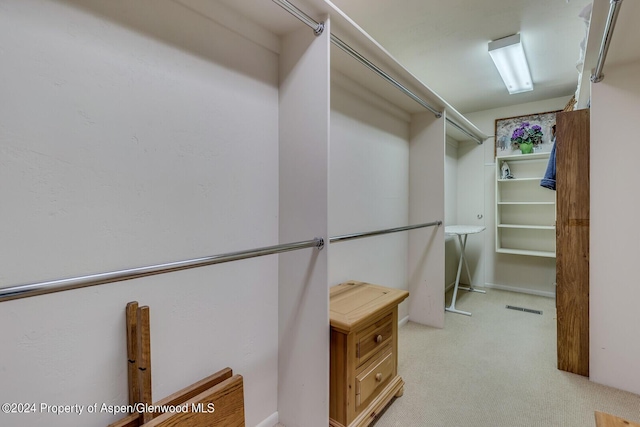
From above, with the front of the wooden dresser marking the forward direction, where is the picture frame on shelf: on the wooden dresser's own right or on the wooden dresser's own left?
on the wooden dresser's own left

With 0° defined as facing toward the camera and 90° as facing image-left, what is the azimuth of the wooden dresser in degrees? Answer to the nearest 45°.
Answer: approximately 315°

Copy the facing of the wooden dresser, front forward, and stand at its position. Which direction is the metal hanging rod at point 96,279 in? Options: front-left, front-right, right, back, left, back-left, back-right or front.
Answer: right

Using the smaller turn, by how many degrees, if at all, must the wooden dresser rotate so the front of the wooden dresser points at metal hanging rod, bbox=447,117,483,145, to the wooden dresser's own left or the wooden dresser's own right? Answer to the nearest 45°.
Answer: approximately 90° to the wooden dresser's own left

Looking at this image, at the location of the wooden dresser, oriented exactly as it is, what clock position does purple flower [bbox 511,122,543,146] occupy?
The purple flower is roughly at 9 o'clock from the wooden dresser.

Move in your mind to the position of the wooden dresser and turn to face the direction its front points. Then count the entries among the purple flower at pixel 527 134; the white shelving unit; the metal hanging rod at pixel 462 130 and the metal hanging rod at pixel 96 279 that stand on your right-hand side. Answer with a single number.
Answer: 1

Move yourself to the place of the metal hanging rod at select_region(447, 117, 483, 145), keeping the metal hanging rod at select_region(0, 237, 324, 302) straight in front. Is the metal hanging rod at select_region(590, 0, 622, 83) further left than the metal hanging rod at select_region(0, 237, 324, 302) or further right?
left

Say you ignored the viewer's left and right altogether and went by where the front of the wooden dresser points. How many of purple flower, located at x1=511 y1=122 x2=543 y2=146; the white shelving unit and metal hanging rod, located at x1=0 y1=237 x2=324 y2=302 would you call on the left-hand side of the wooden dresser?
2

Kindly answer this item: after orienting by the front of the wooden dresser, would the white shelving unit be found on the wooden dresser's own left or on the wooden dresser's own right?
on the wooden dresser's own left
